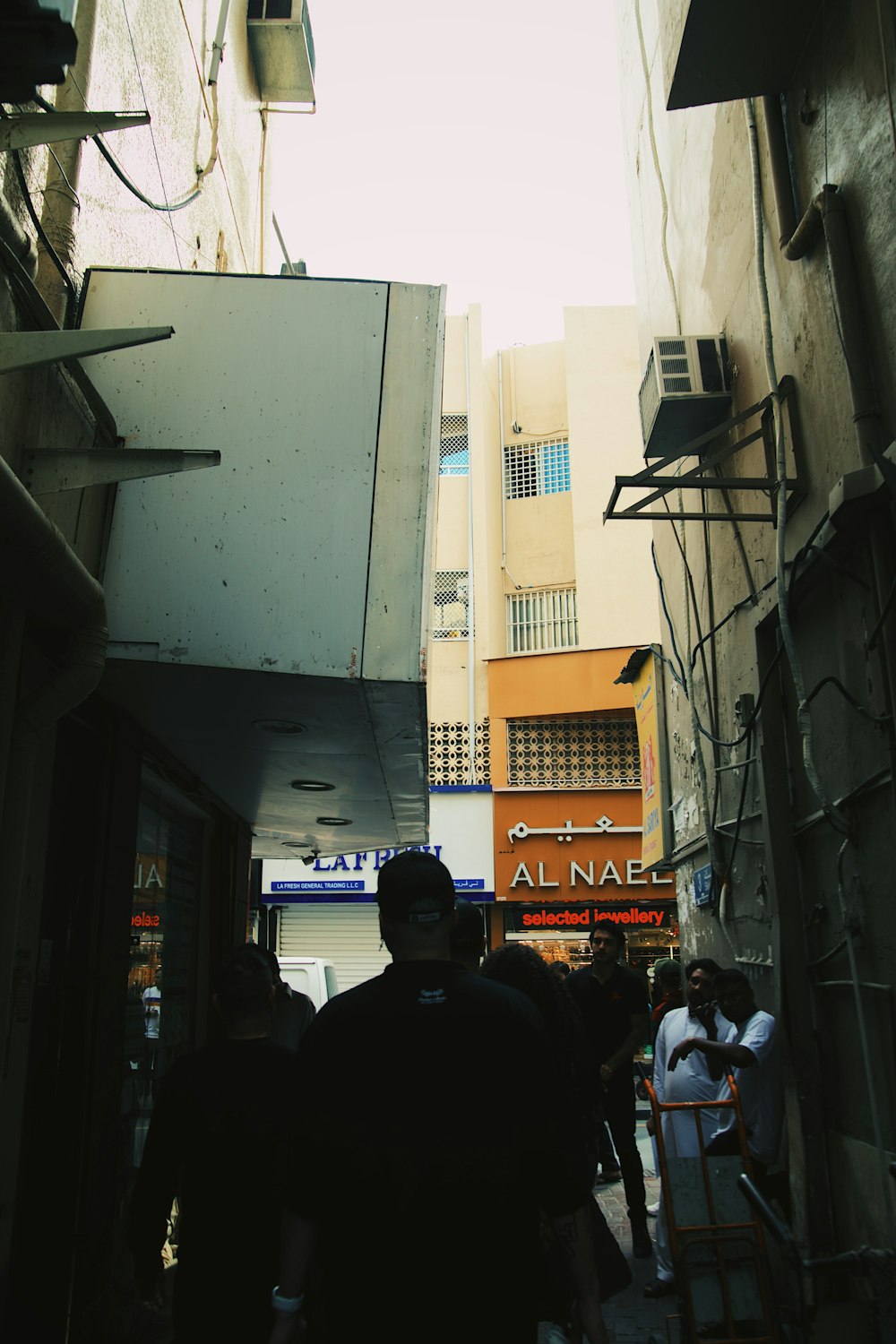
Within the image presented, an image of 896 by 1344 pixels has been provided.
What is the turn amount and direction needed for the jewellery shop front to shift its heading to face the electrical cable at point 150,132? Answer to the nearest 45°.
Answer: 0° — it already faces it

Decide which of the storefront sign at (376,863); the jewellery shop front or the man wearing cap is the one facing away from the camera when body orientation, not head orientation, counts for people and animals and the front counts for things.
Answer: the man wearing cap

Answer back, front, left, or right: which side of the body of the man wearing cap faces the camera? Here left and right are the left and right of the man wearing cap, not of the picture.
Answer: back

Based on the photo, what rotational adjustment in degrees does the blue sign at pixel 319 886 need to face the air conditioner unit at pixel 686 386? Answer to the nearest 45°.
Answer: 0° — it already faces it

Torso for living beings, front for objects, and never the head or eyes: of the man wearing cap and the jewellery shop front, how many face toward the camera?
1

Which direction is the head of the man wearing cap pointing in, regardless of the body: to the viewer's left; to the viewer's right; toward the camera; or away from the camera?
away from the camera

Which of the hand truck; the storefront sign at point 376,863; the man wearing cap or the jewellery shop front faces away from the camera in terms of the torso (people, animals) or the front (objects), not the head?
the man wearing cap

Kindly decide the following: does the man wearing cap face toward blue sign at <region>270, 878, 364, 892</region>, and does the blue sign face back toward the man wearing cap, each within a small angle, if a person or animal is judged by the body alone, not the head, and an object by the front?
yes
